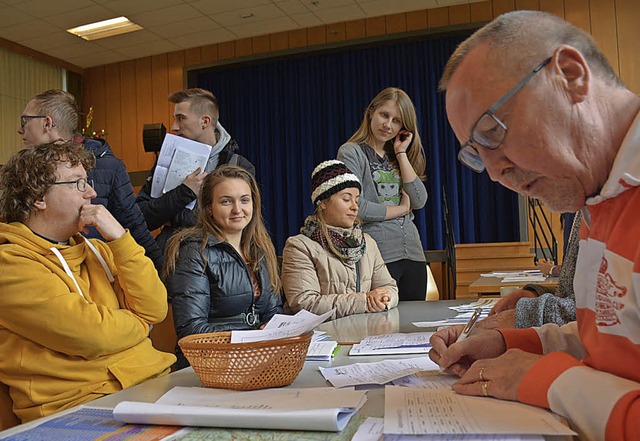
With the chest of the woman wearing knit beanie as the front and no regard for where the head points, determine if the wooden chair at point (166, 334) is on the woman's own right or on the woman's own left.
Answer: on the woman's own right

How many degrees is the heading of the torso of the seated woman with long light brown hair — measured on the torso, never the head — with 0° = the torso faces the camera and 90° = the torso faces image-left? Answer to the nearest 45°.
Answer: approximately 315°

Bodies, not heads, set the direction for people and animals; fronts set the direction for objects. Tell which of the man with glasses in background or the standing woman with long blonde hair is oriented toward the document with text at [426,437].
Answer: the standing woman with long blonde hair

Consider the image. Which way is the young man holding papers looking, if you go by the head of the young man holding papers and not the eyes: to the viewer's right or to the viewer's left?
to the viewer's left

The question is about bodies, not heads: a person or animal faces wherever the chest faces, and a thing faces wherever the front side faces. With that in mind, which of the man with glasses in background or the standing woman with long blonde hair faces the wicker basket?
the standing woman with long blonde hair

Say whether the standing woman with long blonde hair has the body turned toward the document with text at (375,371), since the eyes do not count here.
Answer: yes

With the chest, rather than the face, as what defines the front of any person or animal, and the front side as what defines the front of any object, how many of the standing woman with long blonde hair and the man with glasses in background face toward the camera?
1

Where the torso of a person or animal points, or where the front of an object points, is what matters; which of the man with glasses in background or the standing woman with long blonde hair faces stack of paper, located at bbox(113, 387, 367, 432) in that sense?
the standing woman with long blonde hair

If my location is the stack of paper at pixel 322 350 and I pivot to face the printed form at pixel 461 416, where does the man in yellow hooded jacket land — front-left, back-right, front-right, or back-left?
back-right
